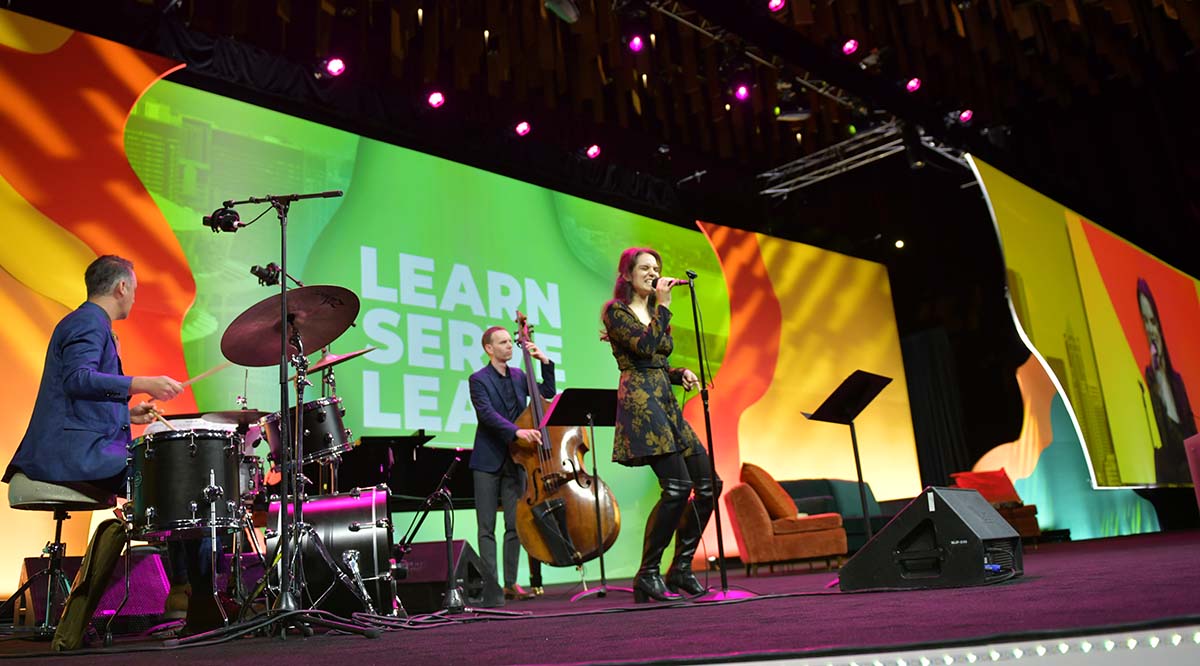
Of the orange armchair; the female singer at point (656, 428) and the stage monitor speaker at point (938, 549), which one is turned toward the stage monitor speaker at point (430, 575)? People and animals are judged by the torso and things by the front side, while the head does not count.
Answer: the stage monitor speaker at point (938, 549)

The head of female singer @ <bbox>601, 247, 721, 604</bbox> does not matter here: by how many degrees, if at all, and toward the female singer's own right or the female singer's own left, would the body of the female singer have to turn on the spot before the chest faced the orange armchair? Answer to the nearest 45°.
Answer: approximately 135° to the female singer's own left

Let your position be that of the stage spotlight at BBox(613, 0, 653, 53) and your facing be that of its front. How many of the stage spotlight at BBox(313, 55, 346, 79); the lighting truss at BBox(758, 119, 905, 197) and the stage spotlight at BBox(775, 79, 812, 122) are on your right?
1
